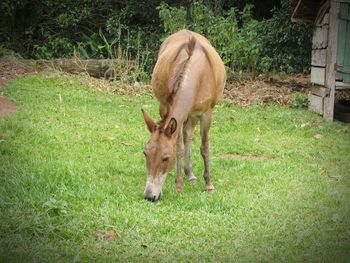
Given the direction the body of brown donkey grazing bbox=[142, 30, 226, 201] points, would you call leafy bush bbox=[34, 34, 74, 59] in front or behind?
behind

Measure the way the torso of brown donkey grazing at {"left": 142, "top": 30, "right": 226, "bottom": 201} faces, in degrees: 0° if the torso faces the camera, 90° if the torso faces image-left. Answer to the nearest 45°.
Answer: approximately 0°

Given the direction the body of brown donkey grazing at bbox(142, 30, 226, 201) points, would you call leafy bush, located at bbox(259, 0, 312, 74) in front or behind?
behind

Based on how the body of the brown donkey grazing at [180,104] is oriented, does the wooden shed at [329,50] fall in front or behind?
behind

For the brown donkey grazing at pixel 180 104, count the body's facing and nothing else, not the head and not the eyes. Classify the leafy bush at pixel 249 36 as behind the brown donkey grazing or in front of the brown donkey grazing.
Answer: behind
